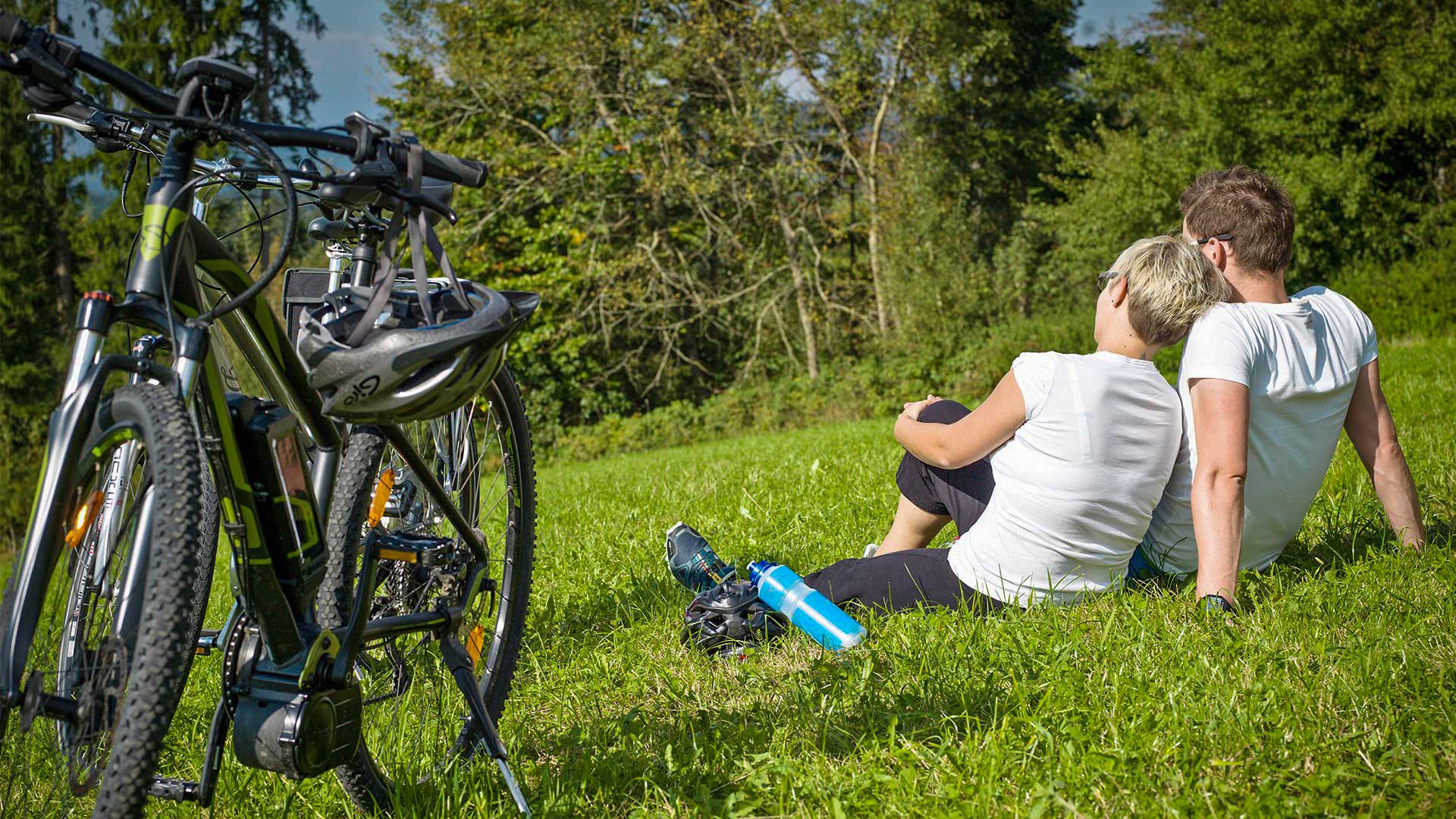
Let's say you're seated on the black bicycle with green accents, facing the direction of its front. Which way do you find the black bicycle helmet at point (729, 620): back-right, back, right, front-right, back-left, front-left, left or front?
back

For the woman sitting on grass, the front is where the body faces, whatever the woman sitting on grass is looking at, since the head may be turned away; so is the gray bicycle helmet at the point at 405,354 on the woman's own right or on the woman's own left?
on the woman's own left

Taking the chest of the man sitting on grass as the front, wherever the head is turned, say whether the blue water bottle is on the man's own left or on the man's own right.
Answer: on the man's own left

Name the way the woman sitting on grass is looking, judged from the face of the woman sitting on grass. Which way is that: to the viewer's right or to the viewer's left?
to the viewer's left

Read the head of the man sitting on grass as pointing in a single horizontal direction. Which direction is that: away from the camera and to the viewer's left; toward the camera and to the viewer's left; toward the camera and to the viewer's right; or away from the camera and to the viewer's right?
away from the camera and to the viewer's left

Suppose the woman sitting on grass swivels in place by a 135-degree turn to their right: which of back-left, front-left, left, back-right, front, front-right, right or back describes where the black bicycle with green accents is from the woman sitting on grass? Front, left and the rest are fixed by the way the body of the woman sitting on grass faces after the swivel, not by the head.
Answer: back-right

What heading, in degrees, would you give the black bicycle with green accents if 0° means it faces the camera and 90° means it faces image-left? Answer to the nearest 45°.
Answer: approximately 45°

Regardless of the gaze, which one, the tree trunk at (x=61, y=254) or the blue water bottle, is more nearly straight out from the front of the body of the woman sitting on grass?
the tree trunk

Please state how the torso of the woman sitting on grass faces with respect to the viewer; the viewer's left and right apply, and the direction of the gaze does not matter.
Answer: facing away from the viewer and to the left of the viewer

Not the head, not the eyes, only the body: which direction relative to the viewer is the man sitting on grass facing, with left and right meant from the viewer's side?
facing away from the viewer and to the left of the viewer

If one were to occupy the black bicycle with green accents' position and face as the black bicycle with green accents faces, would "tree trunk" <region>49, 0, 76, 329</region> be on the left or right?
on its right
